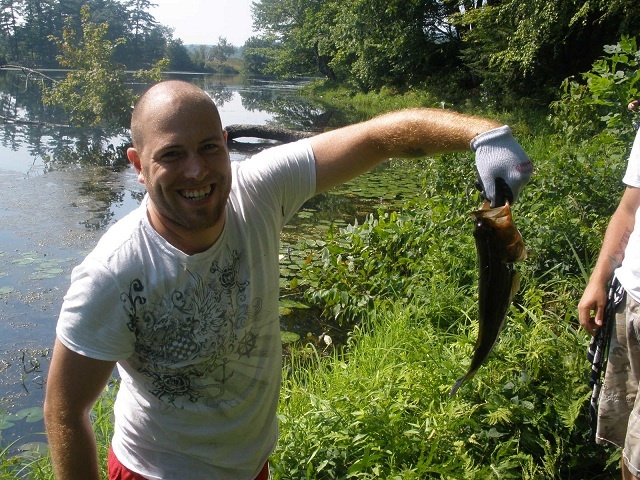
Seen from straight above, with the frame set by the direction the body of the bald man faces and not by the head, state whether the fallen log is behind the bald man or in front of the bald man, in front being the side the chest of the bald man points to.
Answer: behind

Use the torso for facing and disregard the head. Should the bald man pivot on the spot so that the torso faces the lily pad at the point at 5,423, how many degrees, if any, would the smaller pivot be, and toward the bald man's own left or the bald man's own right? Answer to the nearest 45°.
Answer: approximately 135° to the bald man's own right

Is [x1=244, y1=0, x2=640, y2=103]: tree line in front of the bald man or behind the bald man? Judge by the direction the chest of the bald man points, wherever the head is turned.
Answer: behind

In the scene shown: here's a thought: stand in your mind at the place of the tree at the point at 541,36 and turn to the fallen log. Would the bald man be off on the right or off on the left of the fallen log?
left

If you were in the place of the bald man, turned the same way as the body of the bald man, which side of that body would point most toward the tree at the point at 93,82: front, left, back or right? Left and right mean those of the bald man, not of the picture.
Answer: back

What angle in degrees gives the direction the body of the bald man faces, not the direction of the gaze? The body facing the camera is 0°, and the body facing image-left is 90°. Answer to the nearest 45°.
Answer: approximately 0°

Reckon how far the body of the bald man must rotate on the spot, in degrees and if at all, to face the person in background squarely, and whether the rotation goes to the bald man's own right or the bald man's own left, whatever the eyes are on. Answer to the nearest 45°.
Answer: approximately 90° to the bald man's own left

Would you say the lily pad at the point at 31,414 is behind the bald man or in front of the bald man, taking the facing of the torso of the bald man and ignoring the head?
behind
